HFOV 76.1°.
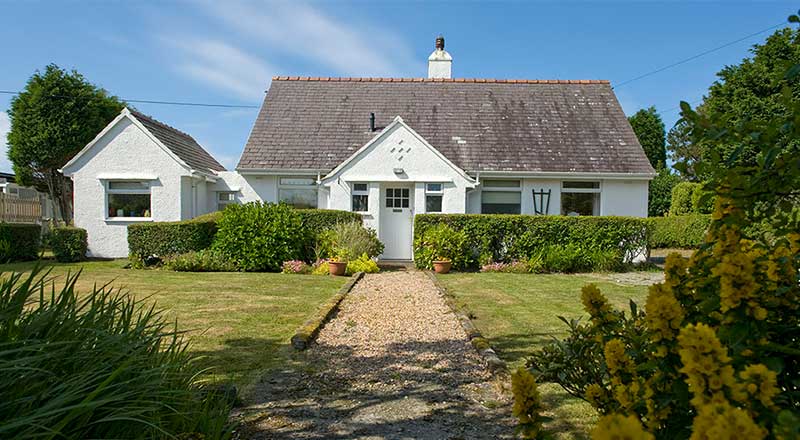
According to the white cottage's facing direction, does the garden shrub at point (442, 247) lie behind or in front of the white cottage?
in front

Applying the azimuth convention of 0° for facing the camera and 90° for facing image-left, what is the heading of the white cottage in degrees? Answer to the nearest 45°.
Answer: approximately 0°

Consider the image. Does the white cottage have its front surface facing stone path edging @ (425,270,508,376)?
yes

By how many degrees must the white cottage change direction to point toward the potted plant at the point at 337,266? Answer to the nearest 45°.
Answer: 0° — it already faces it

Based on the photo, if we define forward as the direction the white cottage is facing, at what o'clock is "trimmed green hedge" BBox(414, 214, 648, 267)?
The trimmed green hedge is roughly at 10 o'clock from the white cottage.

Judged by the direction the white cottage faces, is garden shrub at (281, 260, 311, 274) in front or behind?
in front

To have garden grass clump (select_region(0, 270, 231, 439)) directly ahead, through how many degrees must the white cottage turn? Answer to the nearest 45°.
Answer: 0° — it already faces it

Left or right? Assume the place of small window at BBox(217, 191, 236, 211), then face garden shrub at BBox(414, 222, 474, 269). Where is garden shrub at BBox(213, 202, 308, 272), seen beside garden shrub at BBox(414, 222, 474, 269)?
right

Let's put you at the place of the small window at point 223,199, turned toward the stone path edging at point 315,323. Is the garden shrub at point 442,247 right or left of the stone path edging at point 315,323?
left

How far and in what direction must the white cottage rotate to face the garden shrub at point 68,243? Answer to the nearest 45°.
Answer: approximately 90° to its right
